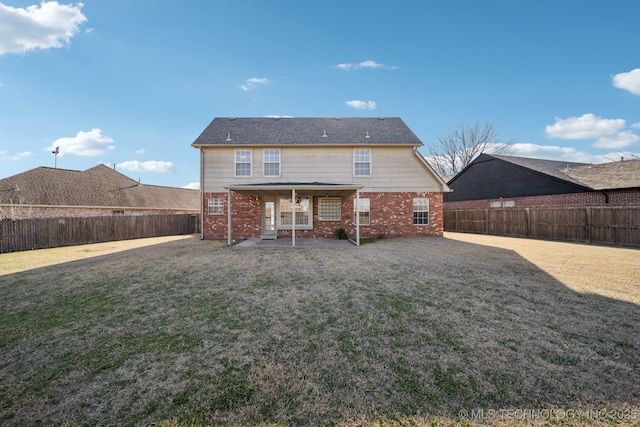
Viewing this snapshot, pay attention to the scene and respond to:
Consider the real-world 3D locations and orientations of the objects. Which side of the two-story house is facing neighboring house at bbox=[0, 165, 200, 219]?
left

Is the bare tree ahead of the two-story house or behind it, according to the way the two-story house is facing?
ahead

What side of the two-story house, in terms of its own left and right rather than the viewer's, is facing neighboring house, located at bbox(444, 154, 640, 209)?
right

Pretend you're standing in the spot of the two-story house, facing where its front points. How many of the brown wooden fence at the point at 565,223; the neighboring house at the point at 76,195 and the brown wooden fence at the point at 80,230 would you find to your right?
1

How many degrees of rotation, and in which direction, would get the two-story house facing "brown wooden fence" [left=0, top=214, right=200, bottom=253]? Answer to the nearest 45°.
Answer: approximately 90° to its left

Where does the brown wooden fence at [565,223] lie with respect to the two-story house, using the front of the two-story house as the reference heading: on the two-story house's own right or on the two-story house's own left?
on the two-story house's own right

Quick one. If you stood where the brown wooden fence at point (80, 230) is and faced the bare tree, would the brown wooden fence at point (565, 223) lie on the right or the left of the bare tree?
right

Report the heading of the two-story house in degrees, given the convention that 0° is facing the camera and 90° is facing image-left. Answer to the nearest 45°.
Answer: approximately 180°
